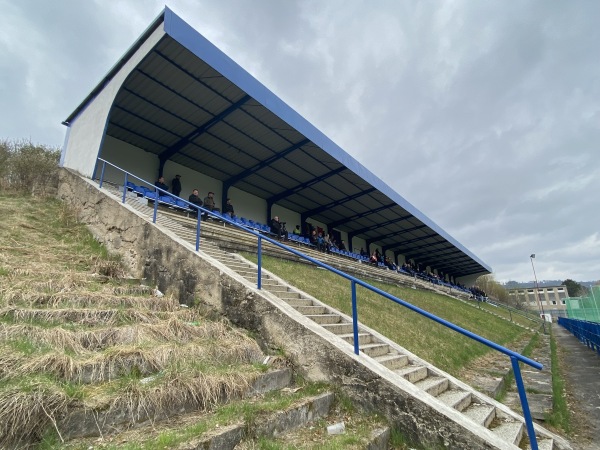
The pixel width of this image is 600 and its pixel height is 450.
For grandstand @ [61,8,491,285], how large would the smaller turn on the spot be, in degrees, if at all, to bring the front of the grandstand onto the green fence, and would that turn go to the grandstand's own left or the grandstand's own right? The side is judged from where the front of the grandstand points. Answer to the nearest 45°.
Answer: approximately 45° to the grandstand's own left

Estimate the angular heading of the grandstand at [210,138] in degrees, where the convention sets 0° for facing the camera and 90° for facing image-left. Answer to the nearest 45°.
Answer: approximately 315°
